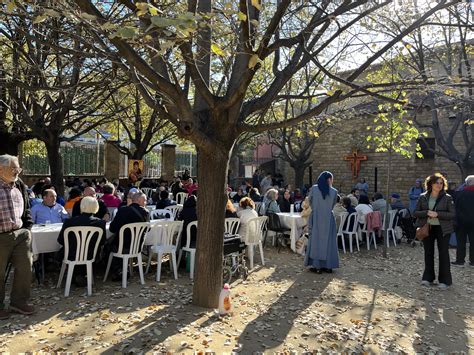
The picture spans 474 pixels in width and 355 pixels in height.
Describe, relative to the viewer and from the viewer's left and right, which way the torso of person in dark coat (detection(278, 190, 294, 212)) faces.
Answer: facing the viewer

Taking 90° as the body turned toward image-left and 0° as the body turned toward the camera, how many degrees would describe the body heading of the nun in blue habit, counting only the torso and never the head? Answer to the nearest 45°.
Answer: approximately 180°

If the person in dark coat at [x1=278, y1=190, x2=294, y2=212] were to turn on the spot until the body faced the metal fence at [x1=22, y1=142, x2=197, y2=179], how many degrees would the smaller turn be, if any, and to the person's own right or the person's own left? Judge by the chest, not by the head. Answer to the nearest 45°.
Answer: approximately 135° to the person's own right

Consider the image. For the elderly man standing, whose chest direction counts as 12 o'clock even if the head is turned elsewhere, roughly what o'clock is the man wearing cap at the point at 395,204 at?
The man wearing cap is roughly at 10 o'clock from the elderly man standing.

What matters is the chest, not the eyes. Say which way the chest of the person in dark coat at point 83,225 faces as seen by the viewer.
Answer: away from the camera

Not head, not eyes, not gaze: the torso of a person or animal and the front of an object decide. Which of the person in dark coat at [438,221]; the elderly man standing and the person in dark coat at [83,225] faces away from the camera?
the person in dark coat at [83,225]

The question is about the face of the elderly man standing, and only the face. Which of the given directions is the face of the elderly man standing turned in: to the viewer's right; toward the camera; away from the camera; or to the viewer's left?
to the viewer's right

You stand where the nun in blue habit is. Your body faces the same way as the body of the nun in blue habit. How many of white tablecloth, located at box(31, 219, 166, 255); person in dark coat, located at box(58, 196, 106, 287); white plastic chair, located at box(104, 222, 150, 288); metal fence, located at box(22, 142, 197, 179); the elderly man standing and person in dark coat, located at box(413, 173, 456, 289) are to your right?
1

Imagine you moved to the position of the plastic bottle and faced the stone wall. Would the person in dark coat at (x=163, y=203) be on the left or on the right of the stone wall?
left
